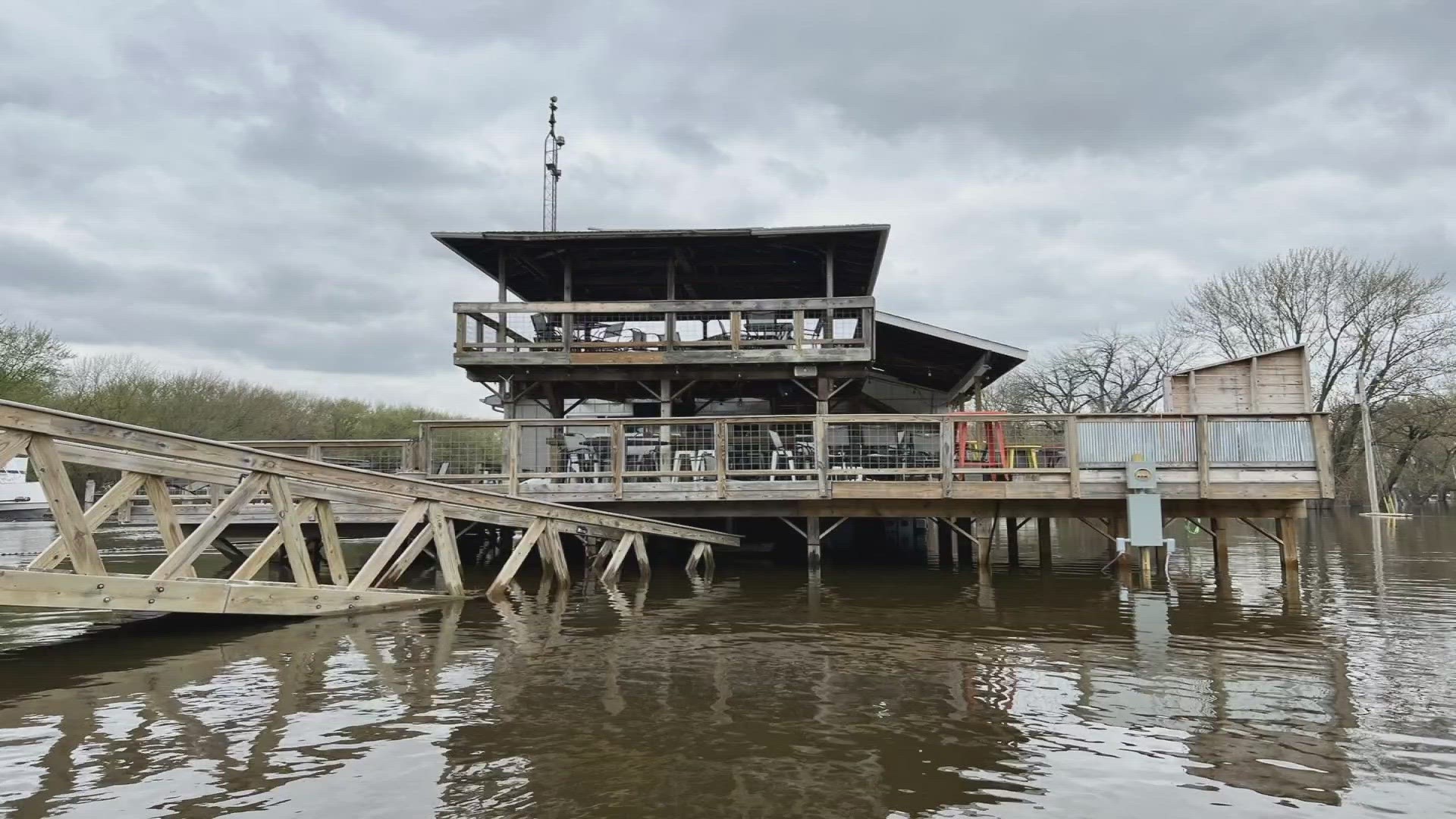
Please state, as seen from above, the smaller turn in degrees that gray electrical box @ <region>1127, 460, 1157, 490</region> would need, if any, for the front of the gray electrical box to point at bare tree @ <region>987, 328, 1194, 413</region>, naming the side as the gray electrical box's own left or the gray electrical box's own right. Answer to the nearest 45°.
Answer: approximately 180°

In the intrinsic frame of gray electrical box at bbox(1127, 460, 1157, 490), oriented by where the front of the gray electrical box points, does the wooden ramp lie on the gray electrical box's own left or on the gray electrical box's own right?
on the gray electrical box's own right

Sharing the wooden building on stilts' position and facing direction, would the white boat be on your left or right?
on your right

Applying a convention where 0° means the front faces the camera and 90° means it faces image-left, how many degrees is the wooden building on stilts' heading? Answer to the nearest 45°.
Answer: approximately 0°

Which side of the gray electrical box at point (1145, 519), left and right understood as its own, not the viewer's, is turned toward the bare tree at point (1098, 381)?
back

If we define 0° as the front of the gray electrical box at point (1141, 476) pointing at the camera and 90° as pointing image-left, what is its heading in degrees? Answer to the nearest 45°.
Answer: approximately 0°

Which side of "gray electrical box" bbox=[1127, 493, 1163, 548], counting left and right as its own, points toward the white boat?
right

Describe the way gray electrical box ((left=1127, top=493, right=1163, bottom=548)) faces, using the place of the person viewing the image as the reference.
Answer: facing the viewer

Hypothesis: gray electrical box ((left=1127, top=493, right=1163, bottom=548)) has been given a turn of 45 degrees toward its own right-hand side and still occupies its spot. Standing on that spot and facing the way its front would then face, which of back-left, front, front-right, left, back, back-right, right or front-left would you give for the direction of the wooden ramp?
front

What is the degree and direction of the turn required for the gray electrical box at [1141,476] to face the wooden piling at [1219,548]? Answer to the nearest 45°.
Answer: approximately 135° to its left

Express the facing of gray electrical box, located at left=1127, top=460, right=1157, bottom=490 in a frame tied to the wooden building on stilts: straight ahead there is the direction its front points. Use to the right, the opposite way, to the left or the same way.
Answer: the same way

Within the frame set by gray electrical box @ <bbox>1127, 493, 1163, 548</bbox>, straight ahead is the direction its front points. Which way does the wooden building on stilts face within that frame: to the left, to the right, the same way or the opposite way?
the same way

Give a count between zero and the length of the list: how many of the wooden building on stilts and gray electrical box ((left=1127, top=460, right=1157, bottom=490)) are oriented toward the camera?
2

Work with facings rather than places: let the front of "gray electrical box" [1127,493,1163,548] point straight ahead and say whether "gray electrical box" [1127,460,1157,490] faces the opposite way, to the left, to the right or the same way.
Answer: the same way

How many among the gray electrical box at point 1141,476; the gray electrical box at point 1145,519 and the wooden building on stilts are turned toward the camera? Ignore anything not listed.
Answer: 3

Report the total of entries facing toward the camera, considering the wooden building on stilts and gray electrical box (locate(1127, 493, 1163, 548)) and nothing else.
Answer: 2
